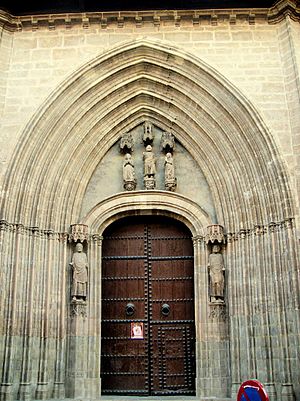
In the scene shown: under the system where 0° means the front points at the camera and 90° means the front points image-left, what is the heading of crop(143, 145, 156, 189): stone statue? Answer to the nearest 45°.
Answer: approximately 0°

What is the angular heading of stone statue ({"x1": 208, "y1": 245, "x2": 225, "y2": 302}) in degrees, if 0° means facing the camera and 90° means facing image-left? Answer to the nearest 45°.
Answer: approximately 0°

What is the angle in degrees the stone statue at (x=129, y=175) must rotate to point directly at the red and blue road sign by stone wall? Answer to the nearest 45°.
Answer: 0° — it already faces it

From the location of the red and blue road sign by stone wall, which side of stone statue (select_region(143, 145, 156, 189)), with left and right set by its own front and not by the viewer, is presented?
front

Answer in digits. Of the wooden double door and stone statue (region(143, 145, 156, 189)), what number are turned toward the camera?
2

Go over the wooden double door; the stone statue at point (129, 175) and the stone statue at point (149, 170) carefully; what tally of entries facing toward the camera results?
3

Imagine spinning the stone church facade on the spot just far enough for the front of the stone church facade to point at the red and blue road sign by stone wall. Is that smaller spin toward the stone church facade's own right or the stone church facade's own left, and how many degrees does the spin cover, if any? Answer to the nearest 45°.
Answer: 0° — it already faces it

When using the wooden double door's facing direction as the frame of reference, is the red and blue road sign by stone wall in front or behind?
in front

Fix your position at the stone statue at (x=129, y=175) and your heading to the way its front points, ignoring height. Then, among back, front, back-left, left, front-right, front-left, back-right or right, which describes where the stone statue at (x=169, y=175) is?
left
